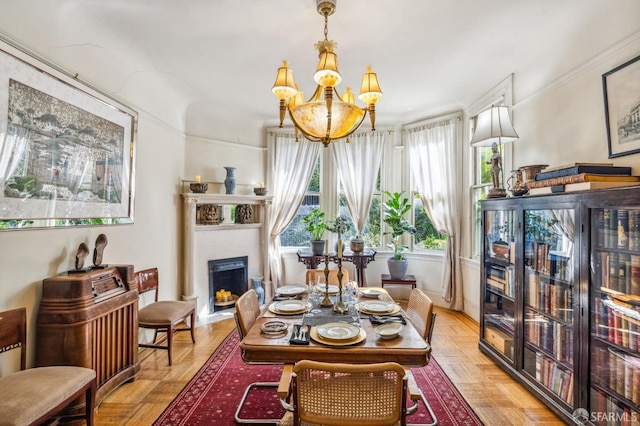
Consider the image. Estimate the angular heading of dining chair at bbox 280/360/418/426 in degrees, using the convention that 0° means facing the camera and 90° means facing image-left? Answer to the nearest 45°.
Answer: approximately 180°

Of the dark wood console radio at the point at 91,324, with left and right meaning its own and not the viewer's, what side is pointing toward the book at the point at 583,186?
front

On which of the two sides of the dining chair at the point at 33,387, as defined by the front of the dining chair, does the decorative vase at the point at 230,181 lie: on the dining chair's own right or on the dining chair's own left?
on the dining chair's own left

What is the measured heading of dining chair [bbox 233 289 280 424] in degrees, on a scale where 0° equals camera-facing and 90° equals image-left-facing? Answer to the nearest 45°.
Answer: approximately 270°

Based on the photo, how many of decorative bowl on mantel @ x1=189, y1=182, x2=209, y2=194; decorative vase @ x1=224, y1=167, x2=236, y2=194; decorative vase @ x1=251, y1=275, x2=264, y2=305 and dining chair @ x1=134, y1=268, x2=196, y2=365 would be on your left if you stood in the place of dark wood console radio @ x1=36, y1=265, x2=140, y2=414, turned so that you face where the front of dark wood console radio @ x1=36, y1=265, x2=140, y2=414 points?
4

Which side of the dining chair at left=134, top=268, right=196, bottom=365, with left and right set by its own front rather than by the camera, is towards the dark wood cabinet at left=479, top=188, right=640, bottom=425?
front

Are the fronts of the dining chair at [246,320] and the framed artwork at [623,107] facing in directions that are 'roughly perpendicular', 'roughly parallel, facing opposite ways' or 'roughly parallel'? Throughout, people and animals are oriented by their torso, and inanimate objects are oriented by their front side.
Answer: roughly parallel, facing opposite ways

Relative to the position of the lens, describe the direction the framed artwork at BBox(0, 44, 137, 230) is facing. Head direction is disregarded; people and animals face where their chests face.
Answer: facing the viewer and to the right of the viewer

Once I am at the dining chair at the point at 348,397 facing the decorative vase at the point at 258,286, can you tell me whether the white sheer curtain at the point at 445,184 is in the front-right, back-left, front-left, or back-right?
front-right

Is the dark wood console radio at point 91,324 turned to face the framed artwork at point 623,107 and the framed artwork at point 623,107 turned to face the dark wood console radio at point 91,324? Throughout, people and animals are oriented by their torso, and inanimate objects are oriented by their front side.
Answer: yes

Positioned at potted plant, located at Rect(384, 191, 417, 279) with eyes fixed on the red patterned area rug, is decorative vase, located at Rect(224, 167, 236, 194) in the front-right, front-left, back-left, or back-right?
front-right

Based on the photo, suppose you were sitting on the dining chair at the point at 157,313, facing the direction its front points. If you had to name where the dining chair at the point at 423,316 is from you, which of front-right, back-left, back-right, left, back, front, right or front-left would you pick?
front

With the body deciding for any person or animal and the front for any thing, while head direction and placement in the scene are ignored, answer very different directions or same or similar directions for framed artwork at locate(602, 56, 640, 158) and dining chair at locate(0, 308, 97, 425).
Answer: very different directions

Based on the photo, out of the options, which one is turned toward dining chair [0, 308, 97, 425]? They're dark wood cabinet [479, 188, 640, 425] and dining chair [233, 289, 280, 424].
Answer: the dark wood cabinet

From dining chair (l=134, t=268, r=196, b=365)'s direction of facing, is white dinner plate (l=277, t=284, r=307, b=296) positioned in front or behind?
in front

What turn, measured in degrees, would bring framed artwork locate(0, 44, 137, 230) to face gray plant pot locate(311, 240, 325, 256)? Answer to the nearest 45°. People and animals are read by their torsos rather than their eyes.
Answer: approximately 45° to its left

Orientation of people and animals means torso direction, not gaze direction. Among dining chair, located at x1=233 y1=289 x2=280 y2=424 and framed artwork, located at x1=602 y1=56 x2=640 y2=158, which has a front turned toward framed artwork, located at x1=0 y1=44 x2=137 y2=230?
framed artwork, located at x1=602 y1=56 x2=640 y2=158

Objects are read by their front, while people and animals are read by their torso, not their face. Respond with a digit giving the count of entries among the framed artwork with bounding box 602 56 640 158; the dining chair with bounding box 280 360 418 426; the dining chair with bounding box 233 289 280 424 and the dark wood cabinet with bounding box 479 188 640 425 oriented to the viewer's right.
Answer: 1

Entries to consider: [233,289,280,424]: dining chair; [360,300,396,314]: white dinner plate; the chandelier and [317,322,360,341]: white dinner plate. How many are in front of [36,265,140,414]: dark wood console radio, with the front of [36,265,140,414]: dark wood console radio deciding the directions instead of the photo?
4
